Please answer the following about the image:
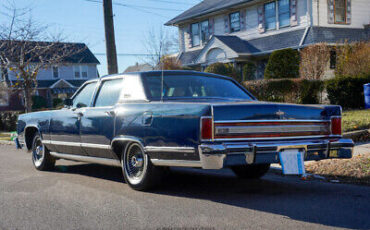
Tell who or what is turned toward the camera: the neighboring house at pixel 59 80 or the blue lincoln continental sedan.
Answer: the neighboring house

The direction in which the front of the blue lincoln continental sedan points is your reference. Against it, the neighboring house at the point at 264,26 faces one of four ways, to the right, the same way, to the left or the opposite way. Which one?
to the left

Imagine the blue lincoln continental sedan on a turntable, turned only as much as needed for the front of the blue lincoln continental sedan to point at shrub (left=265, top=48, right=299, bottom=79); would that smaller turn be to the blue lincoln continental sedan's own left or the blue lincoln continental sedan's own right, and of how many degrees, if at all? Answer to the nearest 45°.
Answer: approximately 45° to the blue lincoln continental sedan's own right

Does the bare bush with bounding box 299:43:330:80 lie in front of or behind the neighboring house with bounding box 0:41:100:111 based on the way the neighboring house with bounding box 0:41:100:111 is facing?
in front

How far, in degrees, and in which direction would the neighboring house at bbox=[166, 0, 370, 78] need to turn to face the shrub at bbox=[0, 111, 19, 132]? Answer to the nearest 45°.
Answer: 0° — it already faces it

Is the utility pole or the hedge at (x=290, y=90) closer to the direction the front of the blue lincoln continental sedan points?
the utility pole

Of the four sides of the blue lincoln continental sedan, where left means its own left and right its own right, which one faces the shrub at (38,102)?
front

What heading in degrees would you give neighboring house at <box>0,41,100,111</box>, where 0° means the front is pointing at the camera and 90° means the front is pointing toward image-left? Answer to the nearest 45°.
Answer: approximately 0°

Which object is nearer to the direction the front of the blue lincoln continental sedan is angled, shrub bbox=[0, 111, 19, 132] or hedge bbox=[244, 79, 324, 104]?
the shrub

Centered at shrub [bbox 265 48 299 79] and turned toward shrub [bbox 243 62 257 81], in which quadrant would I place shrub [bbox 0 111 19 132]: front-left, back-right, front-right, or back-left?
front-left

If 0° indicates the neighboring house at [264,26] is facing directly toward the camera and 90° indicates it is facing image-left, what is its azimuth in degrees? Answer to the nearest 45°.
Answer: approximately 45°

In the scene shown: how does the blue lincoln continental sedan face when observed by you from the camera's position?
facing away from the viewer and to the left of the viewer

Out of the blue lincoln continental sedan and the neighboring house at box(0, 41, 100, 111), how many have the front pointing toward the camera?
1

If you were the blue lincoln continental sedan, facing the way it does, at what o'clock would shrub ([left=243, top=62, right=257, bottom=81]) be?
The shrub is roughly at 2 o'clock from the blue lincoln continental sedan.
